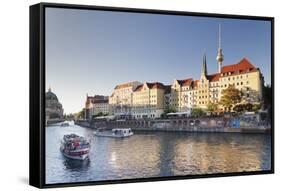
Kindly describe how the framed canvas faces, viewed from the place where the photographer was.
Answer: facing the viewer and to the right of the viewer
